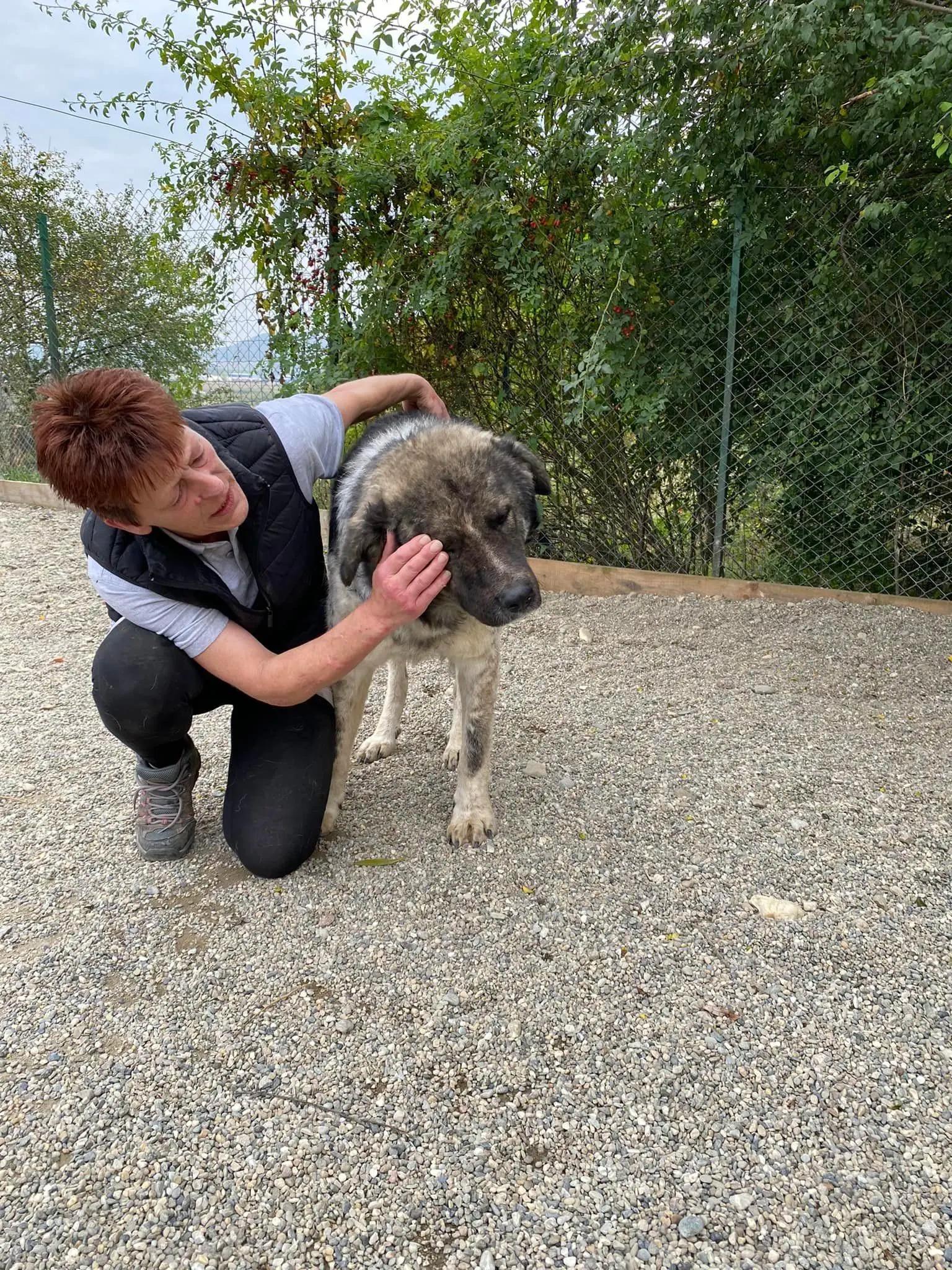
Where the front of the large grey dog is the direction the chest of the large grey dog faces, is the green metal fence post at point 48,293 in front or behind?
behind

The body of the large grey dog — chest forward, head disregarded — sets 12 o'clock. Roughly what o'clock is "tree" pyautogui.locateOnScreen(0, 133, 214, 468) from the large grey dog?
The tree is roughly at 5 o'clock from the large grey dog.

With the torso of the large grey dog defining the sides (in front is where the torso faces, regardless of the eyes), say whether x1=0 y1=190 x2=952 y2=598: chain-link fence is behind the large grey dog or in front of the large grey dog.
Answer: behind

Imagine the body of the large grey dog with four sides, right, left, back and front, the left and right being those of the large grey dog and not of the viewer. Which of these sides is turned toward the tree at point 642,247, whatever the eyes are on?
back

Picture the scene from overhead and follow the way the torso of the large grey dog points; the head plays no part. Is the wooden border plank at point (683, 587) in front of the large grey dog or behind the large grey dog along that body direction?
behind

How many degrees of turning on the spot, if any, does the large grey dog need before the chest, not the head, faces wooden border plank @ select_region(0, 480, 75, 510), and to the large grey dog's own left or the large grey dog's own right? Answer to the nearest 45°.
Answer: approximately 135° to the large grey dog's own right

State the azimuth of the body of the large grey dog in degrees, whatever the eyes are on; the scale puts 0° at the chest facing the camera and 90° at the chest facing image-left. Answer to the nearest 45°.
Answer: approximately 0°
